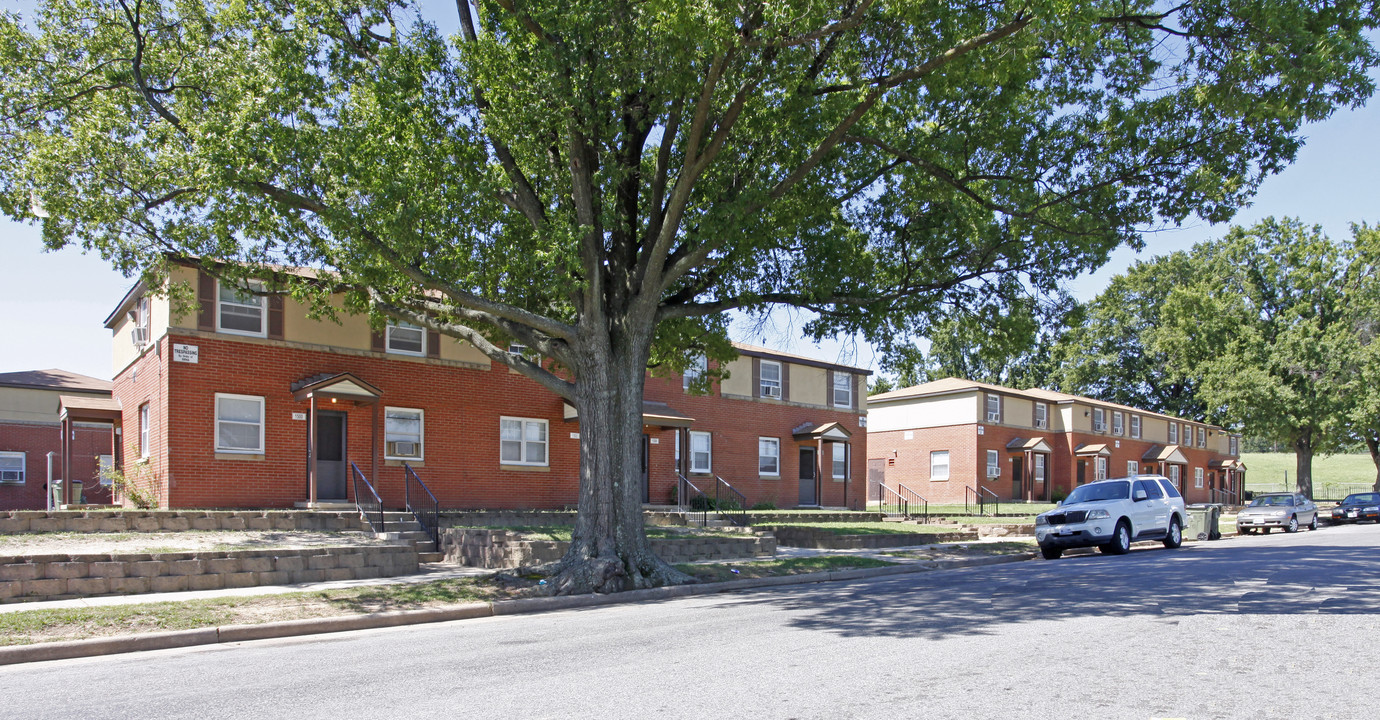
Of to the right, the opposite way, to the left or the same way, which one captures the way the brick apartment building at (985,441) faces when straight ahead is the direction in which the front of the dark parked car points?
to the left

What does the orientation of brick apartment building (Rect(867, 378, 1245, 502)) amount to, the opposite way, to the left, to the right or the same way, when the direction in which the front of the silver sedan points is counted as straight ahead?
to the left

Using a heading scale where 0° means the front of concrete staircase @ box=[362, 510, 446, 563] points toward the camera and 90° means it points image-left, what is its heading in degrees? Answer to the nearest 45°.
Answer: approximately 315°

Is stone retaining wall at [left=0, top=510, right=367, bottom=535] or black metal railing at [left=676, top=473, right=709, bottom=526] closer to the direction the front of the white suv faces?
the stone retaining wall

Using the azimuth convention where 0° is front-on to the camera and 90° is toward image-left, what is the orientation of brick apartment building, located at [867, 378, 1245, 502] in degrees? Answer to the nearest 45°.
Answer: approximately 315°

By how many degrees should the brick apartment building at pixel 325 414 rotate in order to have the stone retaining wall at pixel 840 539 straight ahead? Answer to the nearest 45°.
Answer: approximately 45° to its left
